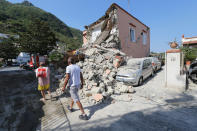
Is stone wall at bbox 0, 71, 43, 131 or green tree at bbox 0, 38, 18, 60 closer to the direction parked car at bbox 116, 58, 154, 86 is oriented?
the stone wall

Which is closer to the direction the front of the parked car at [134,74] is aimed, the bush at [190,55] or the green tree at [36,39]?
the green tree

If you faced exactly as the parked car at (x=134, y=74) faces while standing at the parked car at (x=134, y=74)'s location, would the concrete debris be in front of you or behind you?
in front

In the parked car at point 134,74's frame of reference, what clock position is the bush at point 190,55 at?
The bush is roughly at 6 o'clock from the parked car.

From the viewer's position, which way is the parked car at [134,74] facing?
facing the viewer and to the left of the viewer

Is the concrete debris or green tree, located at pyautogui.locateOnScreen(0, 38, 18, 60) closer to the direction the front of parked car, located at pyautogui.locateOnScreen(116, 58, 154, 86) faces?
the concrete debris

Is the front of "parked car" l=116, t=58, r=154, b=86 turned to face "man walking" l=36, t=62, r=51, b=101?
yes

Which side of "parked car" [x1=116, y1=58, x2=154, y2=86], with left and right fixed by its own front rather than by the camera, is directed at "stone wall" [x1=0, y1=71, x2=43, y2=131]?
front

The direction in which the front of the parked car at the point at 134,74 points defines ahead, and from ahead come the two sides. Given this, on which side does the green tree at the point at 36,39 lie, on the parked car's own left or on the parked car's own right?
on the parked car's own right
